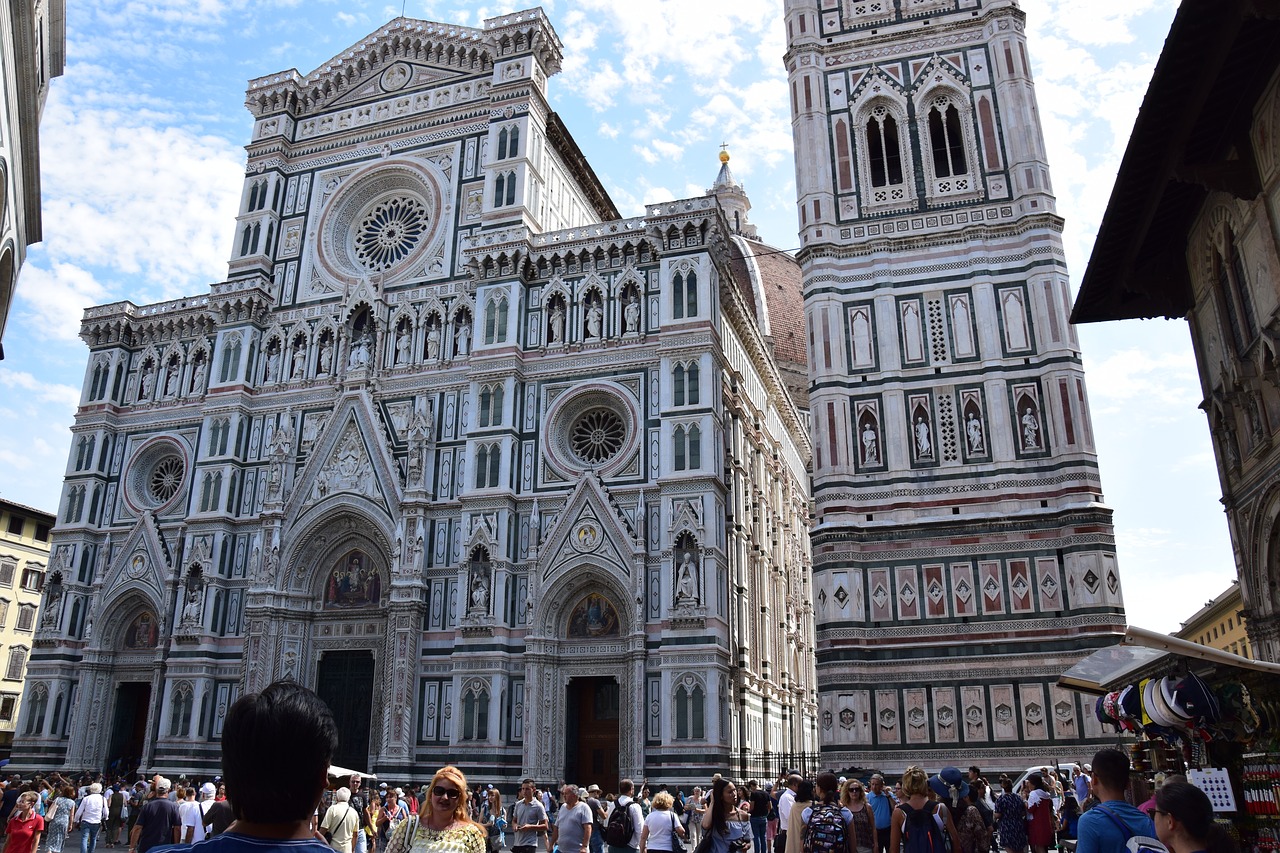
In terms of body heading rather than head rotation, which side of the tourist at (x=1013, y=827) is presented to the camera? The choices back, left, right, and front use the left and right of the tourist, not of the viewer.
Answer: back

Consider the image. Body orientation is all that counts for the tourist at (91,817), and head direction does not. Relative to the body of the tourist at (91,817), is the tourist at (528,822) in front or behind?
behind

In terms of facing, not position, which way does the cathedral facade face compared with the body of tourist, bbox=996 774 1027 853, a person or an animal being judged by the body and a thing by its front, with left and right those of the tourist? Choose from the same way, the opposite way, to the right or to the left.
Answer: the opposite way

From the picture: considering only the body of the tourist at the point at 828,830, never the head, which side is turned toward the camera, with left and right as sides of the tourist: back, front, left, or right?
back

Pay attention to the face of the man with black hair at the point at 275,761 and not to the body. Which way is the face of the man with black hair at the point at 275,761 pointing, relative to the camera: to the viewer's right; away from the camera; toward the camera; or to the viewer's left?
away from the camera

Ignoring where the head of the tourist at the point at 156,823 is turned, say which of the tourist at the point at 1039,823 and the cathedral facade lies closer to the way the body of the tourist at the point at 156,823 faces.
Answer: the cathedral facade

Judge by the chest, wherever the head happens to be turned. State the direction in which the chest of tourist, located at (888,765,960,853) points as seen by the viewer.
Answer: away from the camera

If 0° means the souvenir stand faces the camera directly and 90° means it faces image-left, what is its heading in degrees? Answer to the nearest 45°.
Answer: approximately 45°

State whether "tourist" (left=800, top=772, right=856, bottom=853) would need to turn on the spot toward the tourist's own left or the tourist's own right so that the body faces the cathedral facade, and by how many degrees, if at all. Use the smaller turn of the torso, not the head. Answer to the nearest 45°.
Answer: approximately 45° to the tourist's own left

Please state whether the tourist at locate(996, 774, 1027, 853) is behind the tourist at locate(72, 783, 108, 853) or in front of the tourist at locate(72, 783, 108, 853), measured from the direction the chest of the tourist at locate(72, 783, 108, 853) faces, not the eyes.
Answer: behind

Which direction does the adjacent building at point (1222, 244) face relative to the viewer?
to the viewer's left
